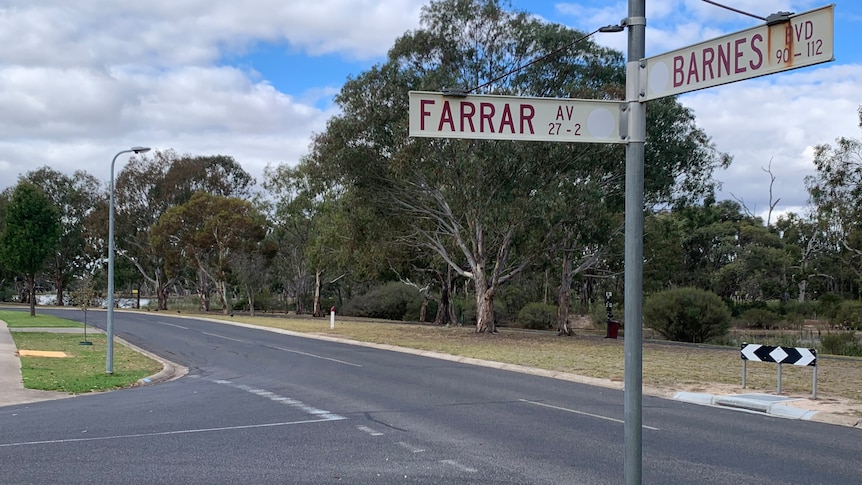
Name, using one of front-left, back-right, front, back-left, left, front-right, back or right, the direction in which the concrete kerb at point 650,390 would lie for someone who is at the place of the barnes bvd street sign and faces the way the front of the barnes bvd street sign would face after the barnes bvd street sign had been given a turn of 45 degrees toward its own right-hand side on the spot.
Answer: right

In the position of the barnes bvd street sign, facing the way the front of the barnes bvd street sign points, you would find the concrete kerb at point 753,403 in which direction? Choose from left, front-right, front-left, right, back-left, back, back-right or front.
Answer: back-right

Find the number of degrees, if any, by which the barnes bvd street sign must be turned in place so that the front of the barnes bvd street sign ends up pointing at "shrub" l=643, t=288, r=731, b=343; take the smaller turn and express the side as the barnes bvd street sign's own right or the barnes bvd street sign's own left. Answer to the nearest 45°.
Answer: approximately 135° to the barnes bvd street sign's own right

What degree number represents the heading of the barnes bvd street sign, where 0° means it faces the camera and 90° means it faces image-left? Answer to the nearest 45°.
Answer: approximately 45°

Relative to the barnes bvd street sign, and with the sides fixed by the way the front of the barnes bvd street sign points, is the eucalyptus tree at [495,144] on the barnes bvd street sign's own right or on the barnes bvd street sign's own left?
on the barnes bvd street sign's own right

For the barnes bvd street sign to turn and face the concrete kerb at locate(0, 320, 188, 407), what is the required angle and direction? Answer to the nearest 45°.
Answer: approximately 90° to its right

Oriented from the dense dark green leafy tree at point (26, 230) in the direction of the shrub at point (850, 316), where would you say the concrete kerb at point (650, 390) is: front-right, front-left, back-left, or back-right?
front-right

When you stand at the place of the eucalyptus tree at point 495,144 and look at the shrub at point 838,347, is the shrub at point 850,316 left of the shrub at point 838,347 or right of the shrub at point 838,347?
left

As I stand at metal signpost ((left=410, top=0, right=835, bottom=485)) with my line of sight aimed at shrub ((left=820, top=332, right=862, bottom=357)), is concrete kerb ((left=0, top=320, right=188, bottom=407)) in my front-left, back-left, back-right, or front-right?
front-left

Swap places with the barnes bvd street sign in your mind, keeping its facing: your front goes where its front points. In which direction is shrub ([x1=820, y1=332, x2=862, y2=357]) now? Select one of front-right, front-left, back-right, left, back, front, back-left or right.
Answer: back-right

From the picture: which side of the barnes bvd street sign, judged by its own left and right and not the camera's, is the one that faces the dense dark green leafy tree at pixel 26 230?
right
